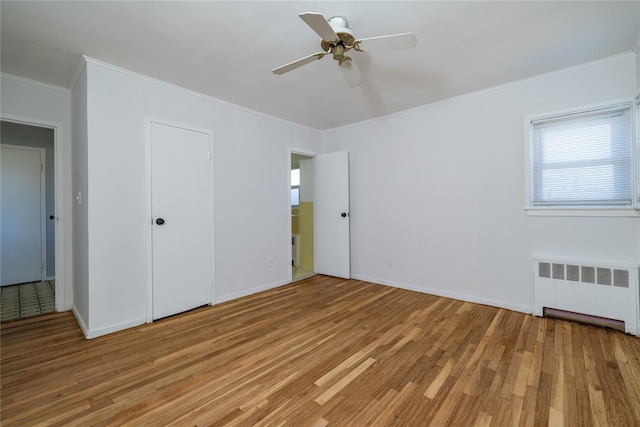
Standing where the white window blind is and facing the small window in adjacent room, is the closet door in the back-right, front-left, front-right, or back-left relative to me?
front-left

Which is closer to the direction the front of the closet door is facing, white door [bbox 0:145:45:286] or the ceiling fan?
the ceiling fan

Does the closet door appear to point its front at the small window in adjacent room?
no

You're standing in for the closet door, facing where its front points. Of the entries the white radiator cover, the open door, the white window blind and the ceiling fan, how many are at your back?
0

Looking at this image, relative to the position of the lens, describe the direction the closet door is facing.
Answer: facing the viewer and to the right of the viewer

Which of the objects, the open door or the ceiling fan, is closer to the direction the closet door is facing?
the ceiling fan

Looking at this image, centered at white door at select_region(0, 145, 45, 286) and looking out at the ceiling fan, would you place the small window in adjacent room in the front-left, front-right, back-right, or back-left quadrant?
front-left

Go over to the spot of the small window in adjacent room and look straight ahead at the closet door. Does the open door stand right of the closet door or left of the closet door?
left

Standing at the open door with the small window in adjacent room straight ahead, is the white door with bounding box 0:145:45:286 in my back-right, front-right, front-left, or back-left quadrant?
front-left

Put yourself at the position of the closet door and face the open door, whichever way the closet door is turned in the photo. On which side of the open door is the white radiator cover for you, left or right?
right

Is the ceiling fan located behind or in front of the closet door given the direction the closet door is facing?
in front

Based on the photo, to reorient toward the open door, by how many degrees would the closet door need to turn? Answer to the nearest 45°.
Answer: approximately 45° to its left

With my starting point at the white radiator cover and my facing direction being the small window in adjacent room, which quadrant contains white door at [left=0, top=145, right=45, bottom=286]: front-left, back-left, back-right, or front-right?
front-left
